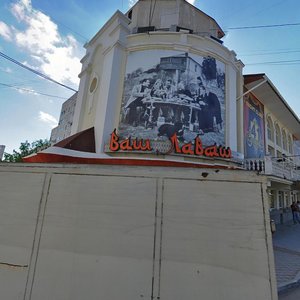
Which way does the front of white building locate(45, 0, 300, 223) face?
toward the camera
